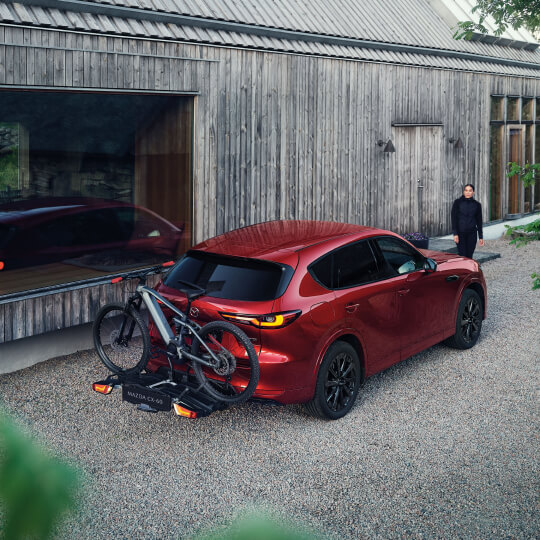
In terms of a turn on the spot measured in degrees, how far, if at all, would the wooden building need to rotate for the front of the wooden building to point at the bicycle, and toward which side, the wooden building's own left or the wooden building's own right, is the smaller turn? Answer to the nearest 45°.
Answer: approximately 45° to the wooden building's own right

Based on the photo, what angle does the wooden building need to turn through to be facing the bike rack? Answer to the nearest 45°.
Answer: approximately 45° to its right

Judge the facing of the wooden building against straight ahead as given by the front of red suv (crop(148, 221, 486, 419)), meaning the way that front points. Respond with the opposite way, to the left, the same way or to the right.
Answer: to the right

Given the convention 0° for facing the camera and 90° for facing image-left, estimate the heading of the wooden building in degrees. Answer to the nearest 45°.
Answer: approximately 315°

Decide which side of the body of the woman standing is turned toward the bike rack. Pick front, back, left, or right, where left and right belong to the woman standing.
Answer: front

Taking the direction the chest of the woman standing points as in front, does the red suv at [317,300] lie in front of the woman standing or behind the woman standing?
in front

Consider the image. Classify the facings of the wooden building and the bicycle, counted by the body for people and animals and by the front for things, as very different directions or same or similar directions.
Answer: very different directions

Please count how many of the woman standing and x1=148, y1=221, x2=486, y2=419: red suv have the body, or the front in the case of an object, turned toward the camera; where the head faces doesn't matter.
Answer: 1

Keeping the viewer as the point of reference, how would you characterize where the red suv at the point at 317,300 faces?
facing away from the viewer and to the right of the viewer

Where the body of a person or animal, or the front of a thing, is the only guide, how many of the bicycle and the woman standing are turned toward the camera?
1

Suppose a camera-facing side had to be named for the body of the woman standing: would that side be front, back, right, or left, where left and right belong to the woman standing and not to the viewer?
front
